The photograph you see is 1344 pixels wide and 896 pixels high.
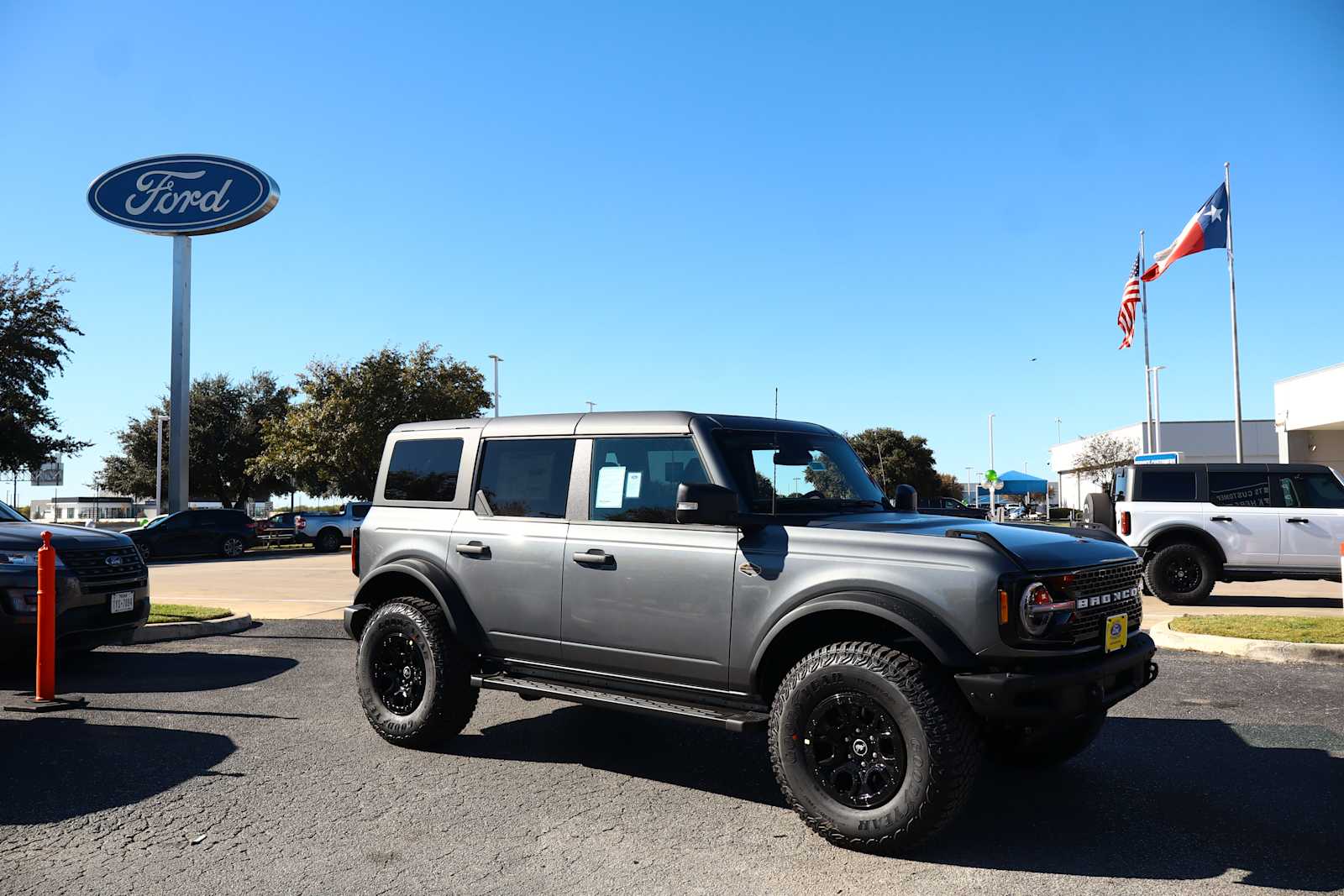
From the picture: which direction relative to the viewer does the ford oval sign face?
toward the camera

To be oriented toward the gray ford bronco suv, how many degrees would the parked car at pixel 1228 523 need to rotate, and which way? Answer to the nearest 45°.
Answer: approximately 90° to its right

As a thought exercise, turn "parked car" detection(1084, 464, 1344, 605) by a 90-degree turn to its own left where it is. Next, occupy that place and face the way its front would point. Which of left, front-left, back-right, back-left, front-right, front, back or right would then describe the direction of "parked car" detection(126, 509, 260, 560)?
left

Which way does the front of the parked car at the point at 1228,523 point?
to the viewer's right

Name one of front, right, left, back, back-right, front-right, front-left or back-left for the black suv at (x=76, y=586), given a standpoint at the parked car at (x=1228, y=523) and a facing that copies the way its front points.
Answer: back-right

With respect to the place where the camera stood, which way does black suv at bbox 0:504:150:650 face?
facing the viewer and to the right of the viewer

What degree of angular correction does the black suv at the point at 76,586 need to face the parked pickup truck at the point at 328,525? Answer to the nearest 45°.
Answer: approximately 135° to its left

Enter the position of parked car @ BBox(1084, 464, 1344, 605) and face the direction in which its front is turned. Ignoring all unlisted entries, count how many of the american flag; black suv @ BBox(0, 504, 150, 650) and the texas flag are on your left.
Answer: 2

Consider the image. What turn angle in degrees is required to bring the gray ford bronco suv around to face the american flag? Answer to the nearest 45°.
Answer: approximately 90° to its left

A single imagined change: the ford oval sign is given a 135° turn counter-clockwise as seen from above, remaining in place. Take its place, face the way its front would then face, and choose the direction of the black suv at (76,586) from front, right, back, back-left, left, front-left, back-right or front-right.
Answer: back-right

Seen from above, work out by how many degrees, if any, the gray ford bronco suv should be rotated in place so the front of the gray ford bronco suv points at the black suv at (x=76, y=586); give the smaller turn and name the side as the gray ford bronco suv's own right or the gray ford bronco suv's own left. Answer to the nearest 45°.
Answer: approximately 180°

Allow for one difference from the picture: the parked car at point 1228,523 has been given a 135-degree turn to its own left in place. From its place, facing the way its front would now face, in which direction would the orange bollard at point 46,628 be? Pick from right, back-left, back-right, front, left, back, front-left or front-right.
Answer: left

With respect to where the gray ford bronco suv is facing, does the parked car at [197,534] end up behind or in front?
behind

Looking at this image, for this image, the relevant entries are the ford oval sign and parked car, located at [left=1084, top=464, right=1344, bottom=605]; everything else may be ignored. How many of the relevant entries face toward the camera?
1

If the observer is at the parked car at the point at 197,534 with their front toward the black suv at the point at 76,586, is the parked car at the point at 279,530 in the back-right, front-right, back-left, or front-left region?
back-left
